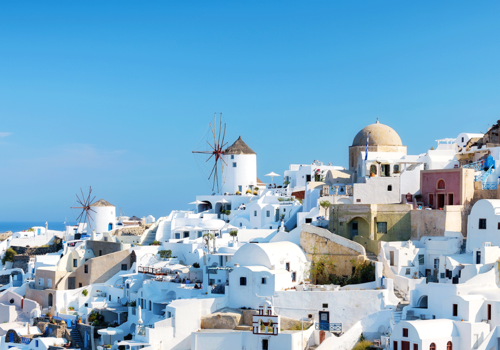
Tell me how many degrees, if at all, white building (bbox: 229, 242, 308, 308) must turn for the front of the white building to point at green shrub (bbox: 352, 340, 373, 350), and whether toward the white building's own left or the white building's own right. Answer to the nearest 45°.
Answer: approximately 90° to the white building's own left

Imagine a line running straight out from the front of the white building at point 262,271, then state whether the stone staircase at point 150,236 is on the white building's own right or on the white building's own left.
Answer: on the white building's own right

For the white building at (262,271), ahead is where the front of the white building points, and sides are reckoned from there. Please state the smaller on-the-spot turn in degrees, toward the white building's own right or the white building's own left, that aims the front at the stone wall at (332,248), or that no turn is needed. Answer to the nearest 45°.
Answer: approximately 180°

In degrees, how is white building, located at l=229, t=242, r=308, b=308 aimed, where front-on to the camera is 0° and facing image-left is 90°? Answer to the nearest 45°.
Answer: approximately 45°

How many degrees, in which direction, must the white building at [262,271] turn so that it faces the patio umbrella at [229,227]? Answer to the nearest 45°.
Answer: approximately 135° to its right

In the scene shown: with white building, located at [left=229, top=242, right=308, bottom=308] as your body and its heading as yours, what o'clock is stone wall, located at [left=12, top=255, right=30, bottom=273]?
The stone wall is roughly at 3 o'clock from the white building.

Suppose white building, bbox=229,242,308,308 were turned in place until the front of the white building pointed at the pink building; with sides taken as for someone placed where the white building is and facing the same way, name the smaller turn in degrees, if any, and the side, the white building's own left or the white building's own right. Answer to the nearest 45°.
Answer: approximately 180°

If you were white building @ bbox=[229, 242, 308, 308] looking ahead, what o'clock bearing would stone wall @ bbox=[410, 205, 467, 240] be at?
The stone wall is roughly at 7 o'clock from the white building.

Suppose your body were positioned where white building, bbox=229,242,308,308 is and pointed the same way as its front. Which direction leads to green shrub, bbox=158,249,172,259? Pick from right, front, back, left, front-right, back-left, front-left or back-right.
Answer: right
